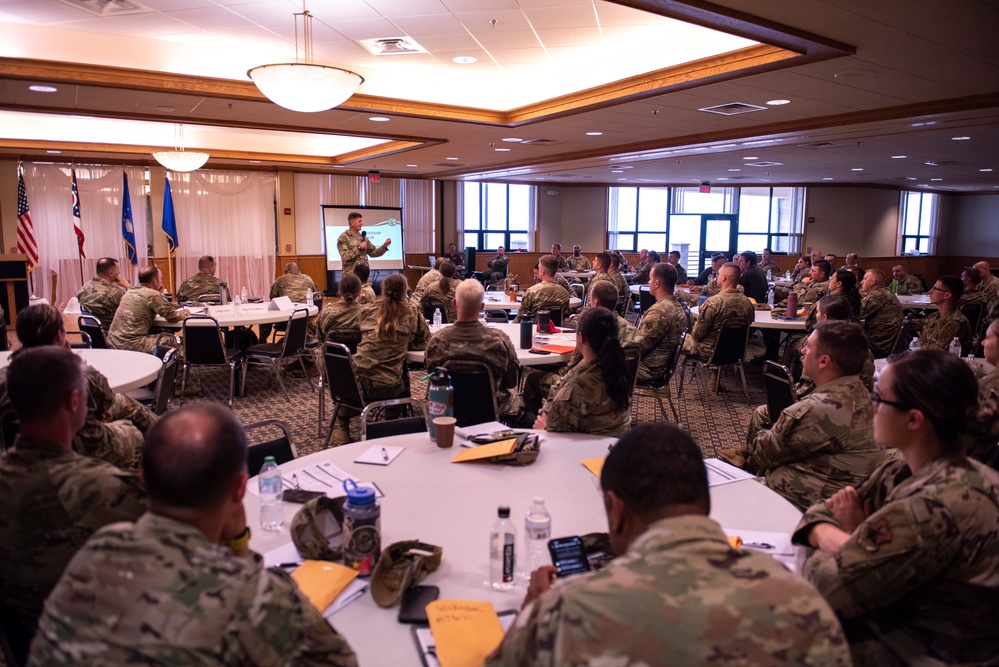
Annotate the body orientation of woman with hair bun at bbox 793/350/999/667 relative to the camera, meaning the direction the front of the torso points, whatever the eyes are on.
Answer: to the viewer's left

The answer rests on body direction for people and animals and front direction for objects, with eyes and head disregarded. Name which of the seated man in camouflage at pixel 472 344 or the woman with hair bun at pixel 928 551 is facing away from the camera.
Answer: the seated man in camouflage

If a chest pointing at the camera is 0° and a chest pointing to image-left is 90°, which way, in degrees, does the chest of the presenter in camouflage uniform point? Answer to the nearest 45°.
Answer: approximately 315°

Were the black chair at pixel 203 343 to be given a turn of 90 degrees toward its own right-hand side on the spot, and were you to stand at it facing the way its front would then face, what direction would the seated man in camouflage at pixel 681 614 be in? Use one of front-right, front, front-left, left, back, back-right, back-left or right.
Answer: front-right

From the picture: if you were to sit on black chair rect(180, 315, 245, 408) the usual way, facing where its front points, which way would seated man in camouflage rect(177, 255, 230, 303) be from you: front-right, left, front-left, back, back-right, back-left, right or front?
front-left

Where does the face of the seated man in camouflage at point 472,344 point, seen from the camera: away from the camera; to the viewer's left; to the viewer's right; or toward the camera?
away from the camera

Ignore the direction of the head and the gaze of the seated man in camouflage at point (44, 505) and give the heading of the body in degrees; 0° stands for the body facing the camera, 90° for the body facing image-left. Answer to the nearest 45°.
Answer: approximately 225°

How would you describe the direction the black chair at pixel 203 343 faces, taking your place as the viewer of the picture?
facing away from the viewer and to the right of the viewer

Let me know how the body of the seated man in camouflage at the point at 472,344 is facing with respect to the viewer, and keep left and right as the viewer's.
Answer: facing away from the viewer

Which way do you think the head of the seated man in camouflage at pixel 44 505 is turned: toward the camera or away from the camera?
away from the camera

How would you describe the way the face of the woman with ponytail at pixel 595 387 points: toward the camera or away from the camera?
away from the camera

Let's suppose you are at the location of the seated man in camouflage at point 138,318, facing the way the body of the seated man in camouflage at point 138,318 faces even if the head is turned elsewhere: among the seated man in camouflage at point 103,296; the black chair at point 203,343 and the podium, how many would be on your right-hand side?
1

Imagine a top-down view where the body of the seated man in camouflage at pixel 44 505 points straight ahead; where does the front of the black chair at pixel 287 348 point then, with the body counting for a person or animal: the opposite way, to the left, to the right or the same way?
to the left

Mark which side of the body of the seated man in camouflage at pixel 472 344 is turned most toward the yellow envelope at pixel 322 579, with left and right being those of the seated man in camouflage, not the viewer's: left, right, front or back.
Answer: back
